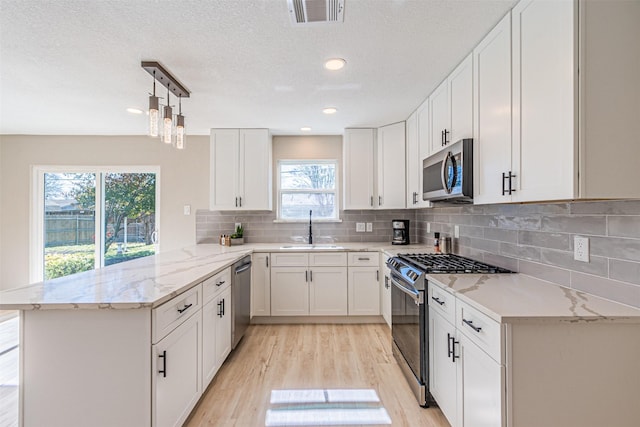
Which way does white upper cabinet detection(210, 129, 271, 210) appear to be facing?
toward the camera

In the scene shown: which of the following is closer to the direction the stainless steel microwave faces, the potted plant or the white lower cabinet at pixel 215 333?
the white lower cabinet

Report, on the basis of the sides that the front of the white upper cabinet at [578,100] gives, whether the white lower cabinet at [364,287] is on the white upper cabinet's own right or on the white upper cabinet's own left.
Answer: on the white upper cabinet's own right

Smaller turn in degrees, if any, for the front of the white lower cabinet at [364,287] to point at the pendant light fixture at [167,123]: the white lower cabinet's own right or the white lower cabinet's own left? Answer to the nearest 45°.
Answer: approximately 45° to the white lower cabinet's own right

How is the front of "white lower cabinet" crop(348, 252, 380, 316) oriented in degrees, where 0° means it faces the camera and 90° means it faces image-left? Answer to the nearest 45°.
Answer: approximately 0°

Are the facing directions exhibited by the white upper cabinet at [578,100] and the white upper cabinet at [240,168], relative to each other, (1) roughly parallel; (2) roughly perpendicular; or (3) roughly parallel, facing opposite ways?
roughly perpendicular

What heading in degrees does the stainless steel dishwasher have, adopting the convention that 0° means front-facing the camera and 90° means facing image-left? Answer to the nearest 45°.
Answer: approximately 270°

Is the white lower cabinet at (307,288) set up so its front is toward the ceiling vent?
yes

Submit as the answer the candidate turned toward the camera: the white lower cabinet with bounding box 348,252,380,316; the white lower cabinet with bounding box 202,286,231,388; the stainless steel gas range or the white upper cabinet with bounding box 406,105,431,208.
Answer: the white lower cabinet with bounding box 348,252,380,316

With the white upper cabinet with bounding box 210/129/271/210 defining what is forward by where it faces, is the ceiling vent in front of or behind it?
in front

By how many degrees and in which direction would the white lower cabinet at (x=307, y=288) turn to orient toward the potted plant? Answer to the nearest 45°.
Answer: approximately 135° to its right

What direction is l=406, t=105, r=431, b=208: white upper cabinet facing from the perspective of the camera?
to the viewer's left

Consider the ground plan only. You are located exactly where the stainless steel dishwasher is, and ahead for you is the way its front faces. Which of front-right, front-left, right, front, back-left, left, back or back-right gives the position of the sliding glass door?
back-left

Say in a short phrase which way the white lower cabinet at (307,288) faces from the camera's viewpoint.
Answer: facing the viewer

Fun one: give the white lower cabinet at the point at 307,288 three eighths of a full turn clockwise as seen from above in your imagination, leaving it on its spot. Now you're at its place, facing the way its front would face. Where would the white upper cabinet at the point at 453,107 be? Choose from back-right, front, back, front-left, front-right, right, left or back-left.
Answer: back

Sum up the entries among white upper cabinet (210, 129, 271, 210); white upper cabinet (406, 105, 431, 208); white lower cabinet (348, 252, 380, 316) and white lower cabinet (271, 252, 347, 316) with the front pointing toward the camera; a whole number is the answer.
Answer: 3

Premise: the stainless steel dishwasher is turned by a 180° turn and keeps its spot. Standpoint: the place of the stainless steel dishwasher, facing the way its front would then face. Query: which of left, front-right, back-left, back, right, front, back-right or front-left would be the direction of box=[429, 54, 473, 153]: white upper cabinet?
back-left

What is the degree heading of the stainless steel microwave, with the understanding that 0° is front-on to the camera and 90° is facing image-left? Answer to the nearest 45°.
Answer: approximately 45°
